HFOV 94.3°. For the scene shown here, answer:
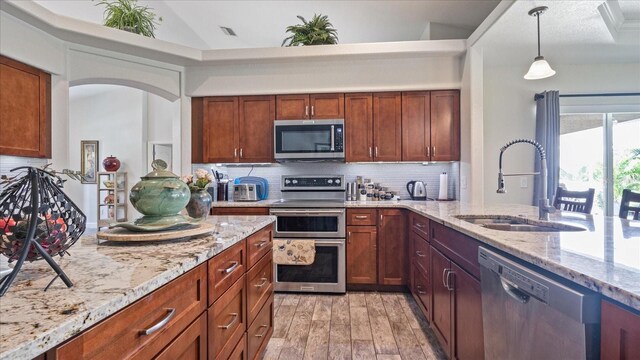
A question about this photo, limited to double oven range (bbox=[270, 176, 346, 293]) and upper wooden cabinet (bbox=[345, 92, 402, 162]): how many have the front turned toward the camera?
2

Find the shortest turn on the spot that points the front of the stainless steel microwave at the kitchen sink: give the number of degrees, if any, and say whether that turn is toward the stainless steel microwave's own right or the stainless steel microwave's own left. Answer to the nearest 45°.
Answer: approximately 45° to the stainless steel microwave's own left

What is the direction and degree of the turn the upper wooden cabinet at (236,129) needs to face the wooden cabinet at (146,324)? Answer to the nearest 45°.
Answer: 0° — it already faces it

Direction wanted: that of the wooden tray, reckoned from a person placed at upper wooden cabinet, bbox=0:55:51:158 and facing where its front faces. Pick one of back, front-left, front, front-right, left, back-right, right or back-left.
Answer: front-right

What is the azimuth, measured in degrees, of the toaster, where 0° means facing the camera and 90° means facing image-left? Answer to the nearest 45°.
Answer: approximately 0°

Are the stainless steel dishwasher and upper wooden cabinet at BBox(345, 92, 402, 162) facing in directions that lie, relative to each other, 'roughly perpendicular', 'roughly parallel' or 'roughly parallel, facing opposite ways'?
roughly perpendicular

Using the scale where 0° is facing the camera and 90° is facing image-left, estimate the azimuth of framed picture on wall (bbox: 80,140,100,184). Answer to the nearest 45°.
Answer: approximately 0°

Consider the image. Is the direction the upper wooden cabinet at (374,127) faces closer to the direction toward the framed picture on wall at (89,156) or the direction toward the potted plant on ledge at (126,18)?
the potted plant on ledge

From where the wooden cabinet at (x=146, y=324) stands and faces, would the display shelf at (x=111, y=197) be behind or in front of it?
behind

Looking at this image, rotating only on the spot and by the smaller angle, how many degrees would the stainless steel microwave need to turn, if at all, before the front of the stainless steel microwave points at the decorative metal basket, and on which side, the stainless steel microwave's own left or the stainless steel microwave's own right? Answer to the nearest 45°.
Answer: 0° — it already faces it

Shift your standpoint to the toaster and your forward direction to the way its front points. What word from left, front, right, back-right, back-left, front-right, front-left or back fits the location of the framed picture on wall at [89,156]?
back-right
